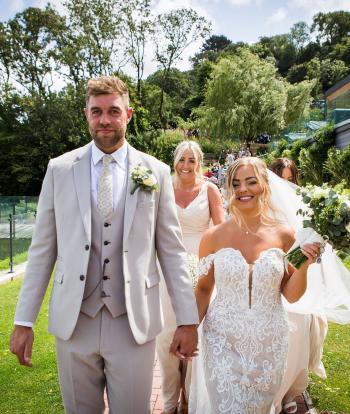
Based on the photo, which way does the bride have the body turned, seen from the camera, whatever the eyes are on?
toward the camera

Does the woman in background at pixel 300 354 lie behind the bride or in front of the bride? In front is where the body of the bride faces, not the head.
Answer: behind

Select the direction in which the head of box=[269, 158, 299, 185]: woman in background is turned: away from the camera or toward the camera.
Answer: toward the camera

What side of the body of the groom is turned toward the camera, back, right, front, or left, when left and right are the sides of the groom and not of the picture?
front

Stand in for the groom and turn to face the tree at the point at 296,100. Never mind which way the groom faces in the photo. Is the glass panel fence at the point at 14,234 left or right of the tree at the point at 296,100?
left

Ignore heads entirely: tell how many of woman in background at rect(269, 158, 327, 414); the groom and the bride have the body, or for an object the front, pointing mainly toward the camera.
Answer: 3

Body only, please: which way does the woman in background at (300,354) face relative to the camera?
toward the camera

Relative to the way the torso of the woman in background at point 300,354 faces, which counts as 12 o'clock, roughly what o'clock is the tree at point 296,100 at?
The tree is roughly at 6 o'clock from the woman in background.

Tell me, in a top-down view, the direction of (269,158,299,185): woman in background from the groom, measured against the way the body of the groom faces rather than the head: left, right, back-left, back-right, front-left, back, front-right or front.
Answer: back-left

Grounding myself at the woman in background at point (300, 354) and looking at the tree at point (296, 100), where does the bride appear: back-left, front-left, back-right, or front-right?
back-left

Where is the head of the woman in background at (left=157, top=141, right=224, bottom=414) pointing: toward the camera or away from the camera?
toward the camera

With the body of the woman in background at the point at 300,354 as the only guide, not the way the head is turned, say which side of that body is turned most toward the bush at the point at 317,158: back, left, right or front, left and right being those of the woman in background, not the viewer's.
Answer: back

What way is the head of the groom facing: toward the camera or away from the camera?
toward the camera

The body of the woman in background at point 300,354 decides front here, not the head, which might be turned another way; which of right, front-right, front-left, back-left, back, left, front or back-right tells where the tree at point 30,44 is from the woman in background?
back-right

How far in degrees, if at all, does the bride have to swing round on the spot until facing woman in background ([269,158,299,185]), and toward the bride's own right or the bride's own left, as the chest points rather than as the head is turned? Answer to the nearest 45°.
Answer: approximately 180°
